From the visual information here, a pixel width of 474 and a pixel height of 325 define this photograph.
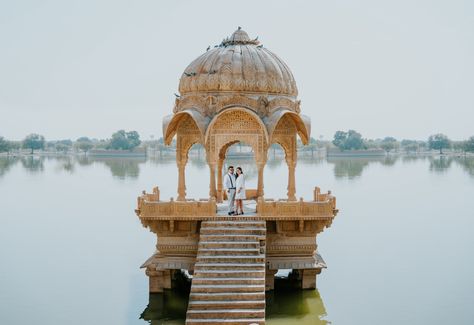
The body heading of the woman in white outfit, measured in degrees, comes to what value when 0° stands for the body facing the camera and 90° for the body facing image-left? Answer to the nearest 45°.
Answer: approximately 45°
